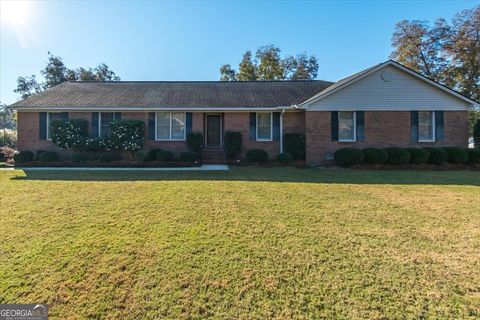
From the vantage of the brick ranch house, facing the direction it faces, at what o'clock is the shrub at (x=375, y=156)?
The shrub is roughly at 10 o'clock from the brick ranch house.

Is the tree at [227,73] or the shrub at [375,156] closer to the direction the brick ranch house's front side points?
the shrub

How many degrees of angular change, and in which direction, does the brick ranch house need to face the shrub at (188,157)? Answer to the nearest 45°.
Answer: approximately 90° to its right

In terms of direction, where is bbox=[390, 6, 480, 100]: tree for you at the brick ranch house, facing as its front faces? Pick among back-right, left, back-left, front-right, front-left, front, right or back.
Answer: back-left

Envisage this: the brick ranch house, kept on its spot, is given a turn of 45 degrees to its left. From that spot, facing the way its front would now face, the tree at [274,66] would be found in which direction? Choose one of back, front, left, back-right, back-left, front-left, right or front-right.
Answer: back-left

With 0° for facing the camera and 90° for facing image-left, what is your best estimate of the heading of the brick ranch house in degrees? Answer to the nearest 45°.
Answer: approximately 0°

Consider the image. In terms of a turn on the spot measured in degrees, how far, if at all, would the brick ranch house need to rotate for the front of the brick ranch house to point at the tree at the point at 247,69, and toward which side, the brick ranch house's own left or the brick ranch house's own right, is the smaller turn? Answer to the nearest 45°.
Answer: approximately 180°

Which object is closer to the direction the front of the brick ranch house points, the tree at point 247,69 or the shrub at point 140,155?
the shrub

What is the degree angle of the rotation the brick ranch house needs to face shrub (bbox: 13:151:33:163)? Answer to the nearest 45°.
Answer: approximately 90° to its right

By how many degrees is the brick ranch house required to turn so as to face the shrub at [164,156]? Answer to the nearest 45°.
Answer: approximately 90° to its right

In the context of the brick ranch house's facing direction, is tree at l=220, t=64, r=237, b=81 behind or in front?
behind

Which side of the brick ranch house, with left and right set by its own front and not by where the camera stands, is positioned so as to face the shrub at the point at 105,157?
right
